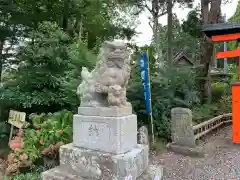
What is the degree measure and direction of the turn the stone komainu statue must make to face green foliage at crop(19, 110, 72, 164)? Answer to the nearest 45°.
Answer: approximately 180°

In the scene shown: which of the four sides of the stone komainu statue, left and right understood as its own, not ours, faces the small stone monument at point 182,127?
left

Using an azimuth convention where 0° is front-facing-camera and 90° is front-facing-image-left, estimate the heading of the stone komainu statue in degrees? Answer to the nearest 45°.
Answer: approximately 315°

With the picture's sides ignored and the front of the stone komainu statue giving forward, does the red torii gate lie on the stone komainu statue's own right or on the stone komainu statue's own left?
on the stone komainu statue's own left
